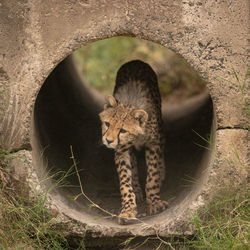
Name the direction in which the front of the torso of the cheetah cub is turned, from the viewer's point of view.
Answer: toward the camera
